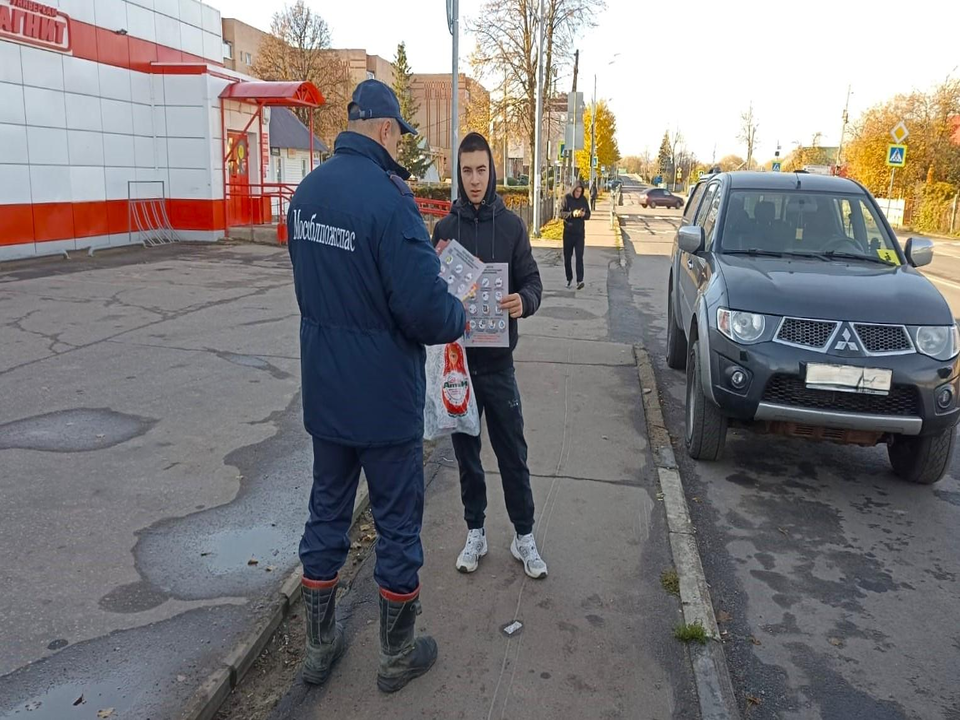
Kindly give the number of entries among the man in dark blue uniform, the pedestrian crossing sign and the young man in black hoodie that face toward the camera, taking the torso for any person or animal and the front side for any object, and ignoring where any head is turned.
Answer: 2

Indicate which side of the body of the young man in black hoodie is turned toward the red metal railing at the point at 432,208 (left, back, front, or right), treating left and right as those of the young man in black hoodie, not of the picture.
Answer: back

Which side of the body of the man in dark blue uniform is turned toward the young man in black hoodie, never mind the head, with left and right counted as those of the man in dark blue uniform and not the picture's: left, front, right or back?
front

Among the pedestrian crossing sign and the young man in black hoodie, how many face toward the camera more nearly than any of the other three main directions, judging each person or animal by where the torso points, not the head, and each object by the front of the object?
2

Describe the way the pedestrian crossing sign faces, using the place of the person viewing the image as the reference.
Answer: facing the viewer

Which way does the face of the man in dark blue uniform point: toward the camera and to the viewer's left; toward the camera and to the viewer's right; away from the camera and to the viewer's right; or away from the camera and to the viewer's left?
away from the camera and to the viewer's right

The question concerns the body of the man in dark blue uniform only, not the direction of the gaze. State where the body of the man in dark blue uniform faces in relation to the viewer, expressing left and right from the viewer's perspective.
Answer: facing away from the viewer and to the right of the viewer

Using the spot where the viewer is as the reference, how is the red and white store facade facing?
facing the viewer and to the right of the viewer

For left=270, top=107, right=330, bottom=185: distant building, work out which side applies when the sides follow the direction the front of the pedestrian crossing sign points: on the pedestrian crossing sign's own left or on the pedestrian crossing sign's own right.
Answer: on the pedestrian crossing sign's own right
